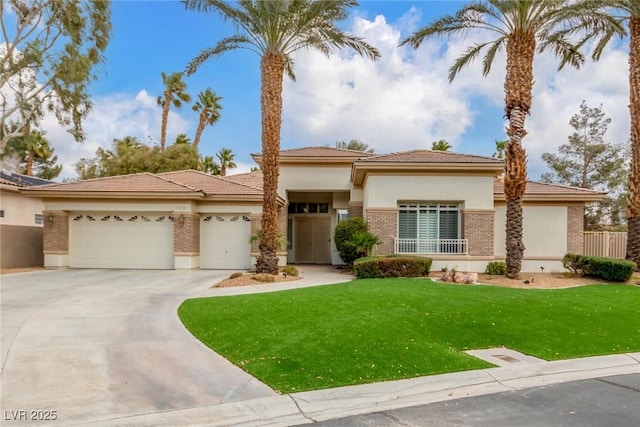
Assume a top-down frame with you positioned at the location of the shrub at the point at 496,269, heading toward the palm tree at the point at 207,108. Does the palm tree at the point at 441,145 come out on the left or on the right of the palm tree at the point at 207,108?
right

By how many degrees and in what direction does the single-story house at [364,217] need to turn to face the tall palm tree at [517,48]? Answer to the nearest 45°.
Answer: approximately 45° to its left

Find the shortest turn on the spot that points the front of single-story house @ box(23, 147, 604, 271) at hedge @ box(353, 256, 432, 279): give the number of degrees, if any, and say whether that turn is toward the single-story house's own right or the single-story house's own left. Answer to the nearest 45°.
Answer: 0° — it already faces it

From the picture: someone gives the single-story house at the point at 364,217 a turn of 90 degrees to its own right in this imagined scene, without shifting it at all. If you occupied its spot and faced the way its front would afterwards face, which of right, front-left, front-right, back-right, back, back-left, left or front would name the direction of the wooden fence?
back

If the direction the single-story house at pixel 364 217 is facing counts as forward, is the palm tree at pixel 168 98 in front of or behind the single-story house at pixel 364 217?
behind

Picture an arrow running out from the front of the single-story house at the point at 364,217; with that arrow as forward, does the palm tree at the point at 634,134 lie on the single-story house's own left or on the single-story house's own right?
on the single-story house's own left

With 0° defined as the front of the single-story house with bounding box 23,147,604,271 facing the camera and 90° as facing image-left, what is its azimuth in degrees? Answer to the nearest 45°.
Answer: approximately 0°

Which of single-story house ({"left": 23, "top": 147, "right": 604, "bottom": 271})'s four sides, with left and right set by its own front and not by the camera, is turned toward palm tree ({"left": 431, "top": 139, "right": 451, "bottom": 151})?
back

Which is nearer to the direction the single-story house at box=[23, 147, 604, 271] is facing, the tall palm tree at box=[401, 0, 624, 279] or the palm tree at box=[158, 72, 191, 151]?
the tall palm tree

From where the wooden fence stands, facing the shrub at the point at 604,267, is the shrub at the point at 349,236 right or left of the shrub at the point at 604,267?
right

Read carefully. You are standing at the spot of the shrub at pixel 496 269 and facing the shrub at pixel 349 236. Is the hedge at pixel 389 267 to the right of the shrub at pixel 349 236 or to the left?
left

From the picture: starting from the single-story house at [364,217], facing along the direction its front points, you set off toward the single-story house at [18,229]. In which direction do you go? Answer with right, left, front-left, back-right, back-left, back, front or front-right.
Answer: right
